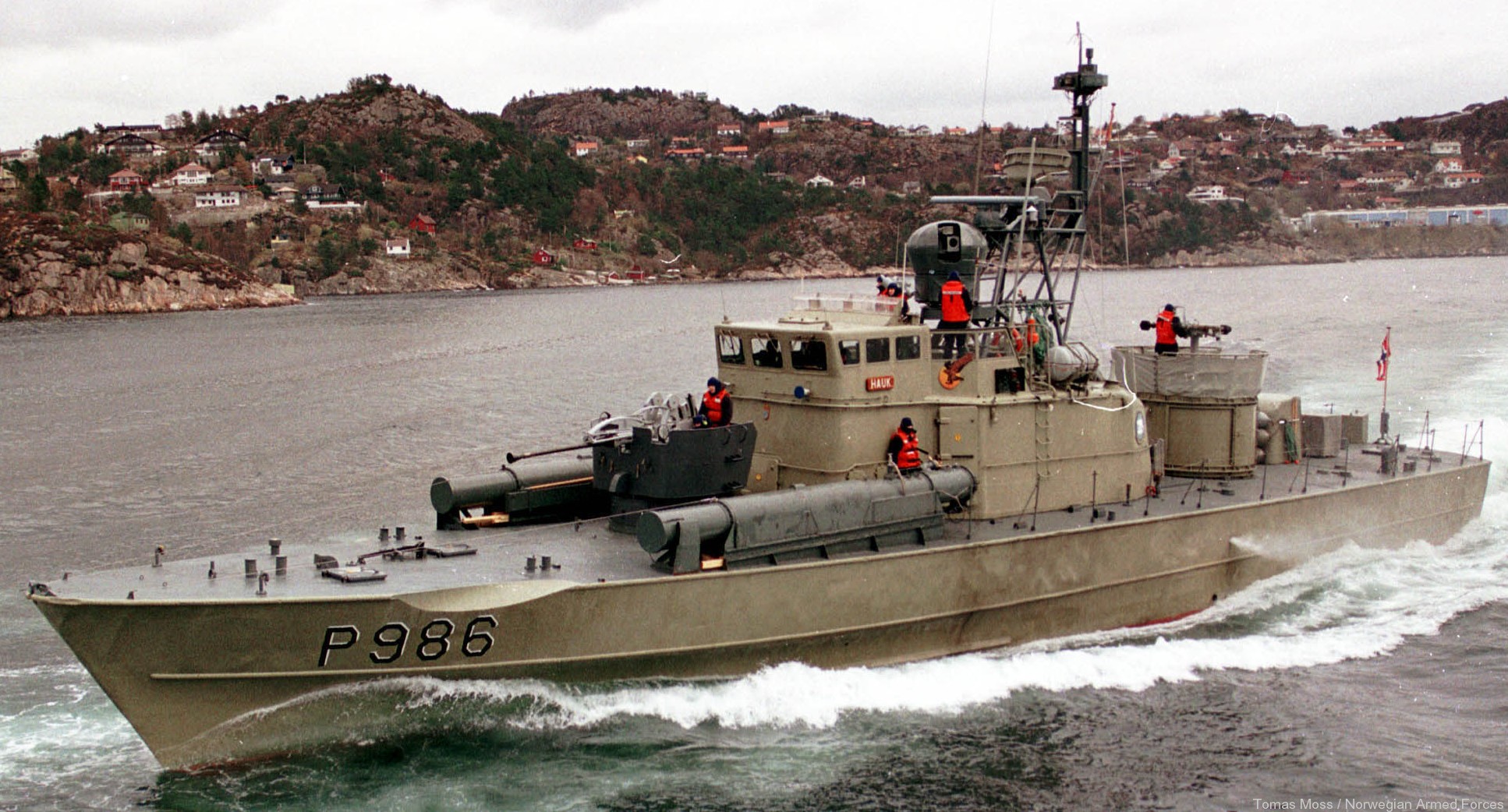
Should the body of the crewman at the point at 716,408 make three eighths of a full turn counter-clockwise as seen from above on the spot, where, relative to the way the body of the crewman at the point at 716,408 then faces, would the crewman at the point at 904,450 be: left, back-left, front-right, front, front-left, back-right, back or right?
front

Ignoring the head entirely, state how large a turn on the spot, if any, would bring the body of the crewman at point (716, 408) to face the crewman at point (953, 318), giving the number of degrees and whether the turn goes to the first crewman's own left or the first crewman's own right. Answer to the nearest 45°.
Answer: approximately 180°

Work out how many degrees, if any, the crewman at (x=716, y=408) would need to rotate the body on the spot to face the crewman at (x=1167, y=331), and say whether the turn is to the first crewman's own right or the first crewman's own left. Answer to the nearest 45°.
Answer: approximately 180°

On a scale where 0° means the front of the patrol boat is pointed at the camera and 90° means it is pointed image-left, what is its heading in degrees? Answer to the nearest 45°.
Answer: approximately 45°

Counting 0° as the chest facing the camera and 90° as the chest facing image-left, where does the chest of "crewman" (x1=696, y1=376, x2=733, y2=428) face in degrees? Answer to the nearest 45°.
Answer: approximately 45°
